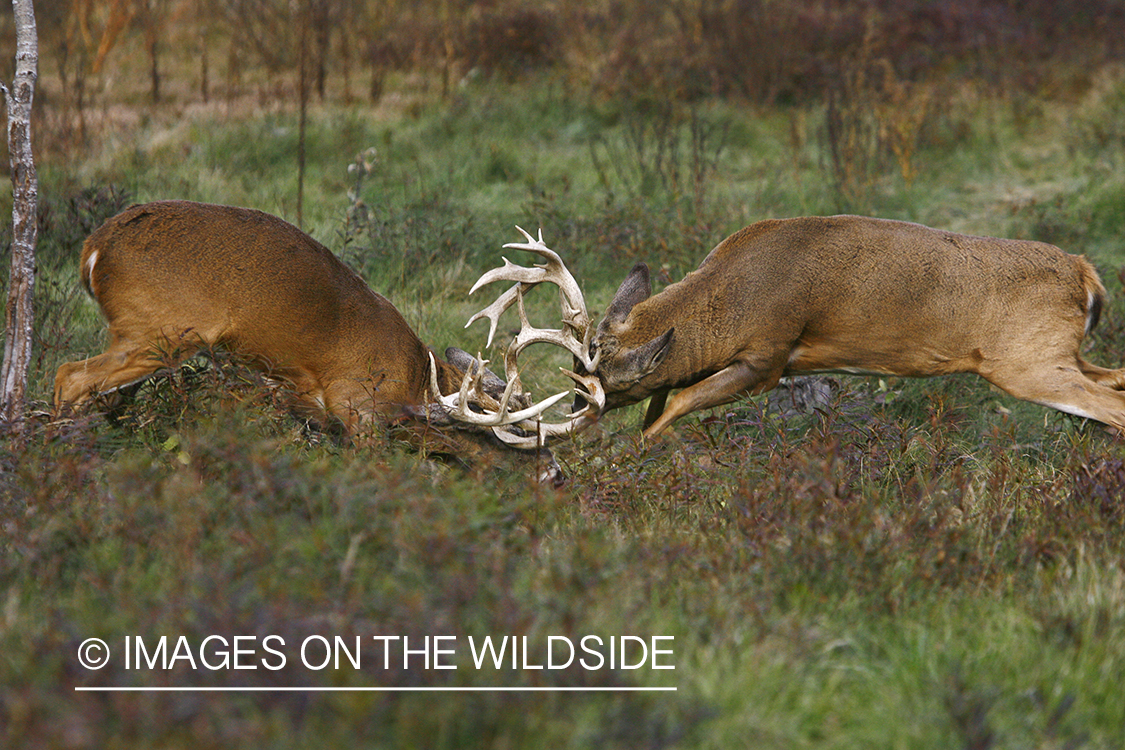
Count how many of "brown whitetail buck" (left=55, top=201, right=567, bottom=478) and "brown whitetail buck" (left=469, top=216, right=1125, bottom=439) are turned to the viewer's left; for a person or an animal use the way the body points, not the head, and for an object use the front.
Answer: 1

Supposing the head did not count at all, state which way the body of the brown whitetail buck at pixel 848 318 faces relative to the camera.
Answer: to the viewer's left

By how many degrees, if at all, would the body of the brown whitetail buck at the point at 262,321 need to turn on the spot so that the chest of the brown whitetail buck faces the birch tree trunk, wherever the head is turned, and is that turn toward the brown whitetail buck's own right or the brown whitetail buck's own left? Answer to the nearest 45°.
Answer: approximately 180°

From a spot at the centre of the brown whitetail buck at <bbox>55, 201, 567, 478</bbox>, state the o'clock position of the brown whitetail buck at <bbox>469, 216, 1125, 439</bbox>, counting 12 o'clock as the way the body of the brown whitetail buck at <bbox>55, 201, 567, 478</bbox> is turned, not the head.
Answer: the brown whitetail buck at <bbox>469, 216, 1125, 439</bbox> is roughly at 12 o'clock from the brown whitetail buck at <bbox>55, 201, 567, 478</bbox>.

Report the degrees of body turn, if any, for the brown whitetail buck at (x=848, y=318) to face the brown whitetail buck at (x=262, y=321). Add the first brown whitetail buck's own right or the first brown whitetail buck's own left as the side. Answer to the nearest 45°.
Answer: approximately 45° to the first brown whitetail buck's own left

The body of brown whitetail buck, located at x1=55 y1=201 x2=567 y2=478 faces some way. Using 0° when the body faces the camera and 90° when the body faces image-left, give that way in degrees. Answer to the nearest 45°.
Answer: approximately 270°

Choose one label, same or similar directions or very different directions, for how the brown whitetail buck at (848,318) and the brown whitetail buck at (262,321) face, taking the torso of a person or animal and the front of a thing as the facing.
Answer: very different directions

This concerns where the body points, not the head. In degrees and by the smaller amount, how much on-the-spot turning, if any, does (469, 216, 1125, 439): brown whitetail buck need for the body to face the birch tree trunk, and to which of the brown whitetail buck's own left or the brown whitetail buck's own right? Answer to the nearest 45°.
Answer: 0° — it already faces it
